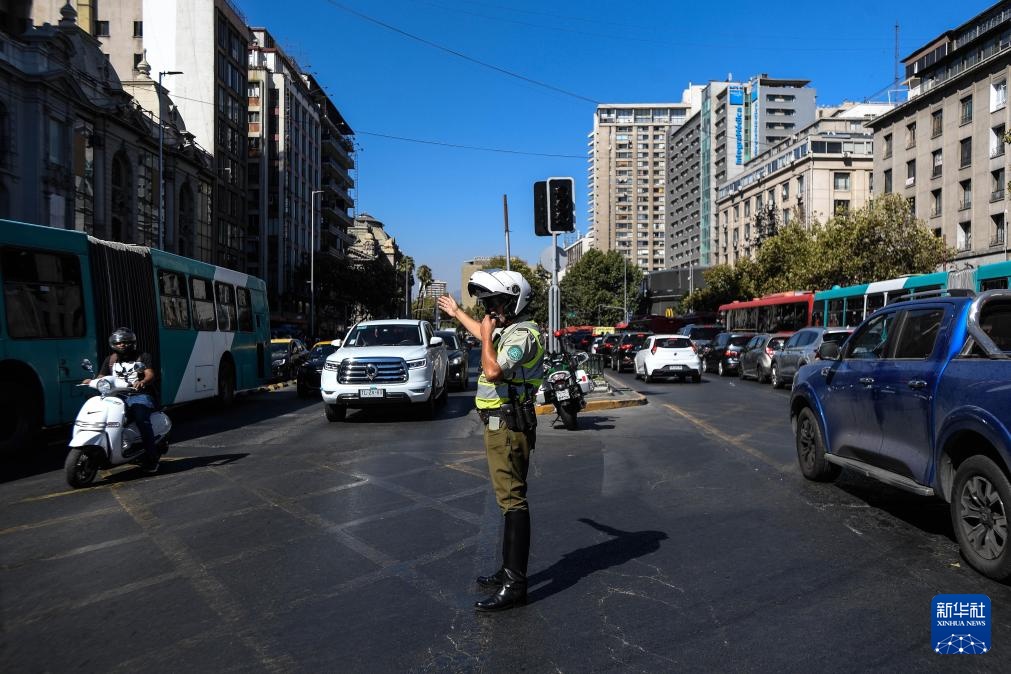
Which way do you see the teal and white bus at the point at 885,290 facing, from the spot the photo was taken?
facing away from the viewer and to the left of the viewer

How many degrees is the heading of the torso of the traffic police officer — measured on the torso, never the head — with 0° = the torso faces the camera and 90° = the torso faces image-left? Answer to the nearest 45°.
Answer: approximately 90°

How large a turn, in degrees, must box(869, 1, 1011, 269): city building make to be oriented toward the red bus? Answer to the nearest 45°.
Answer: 0° — it already faces it

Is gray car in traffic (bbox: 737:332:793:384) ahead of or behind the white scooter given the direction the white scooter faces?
behind

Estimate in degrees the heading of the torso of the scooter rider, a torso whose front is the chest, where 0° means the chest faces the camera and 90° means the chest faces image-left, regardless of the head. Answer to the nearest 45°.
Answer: approximately 45°

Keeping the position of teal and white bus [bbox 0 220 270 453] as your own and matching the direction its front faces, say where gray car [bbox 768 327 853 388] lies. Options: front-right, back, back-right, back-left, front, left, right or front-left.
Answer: back-left

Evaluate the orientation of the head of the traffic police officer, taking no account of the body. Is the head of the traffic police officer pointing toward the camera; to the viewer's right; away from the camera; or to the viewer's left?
to the viewer's left

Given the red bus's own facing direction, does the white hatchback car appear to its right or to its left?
on its left

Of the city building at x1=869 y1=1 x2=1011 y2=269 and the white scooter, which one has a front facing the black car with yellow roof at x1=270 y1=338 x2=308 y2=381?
the city building

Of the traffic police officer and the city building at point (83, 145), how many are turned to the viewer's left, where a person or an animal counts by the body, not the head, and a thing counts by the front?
1

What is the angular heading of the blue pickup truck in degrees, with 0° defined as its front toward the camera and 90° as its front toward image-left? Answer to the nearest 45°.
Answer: approximately 135°

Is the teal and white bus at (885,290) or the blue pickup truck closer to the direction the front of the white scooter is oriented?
the blue pickup truck
